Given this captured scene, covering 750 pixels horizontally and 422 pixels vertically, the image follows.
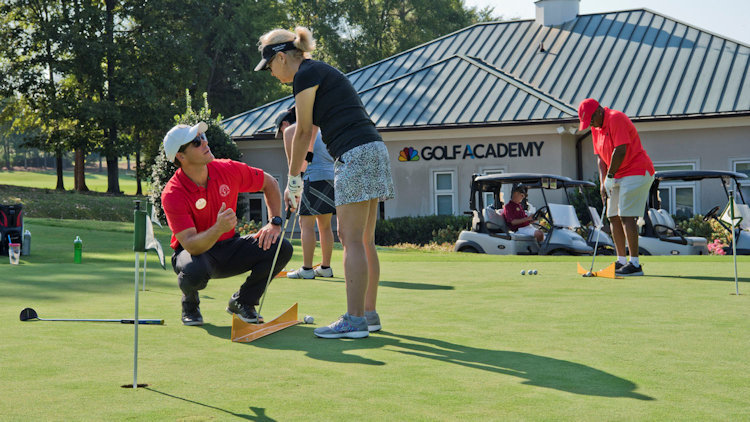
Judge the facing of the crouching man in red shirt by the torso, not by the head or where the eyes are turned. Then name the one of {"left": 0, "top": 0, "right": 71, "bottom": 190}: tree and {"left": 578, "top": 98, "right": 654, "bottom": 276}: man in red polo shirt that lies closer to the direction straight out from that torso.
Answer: the man in red polo shirt

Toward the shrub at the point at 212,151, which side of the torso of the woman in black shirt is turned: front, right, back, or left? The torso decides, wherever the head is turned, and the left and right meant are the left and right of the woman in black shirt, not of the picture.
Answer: right

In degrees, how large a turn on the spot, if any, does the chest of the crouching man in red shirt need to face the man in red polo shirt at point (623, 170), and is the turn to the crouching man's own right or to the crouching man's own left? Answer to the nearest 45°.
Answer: approximately 90° to the crouching man's own left

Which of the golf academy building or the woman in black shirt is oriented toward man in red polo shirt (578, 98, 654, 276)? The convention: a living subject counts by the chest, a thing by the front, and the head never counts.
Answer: the golf academy building

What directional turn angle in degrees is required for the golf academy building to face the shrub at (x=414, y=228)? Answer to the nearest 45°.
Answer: approximately 45° to its right

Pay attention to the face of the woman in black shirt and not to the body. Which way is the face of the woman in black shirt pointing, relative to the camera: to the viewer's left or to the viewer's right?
to the viewer's left

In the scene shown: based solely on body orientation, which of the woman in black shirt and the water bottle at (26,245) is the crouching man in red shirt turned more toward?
the woman in black shirt

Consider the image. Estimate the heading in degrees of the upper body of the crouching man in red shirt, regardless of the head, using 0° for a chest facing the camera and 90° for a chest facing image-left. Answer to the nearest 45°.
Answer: approximately 315°

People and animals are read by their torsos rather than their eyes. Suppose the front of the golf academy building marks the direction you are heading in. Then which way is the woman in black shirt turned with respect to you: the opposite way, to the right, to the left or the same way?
to the right

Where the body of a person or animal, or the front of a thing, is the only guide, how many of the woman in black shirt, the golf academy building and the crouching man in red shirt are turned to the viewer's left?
1

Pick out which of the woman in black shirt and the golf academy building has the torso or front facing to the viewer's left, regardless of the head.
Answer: the woman in black shirt

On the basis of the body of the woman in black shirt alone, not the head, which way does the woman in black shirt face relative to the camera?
to the viewer's left
